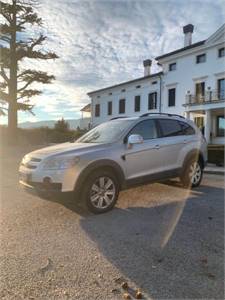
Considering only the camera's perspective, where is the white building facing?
facing the viewer and to the left of the viewer

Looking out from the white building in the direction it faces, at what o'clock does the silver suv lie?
The silver suv is roughly at 11 o'clock from the white building.

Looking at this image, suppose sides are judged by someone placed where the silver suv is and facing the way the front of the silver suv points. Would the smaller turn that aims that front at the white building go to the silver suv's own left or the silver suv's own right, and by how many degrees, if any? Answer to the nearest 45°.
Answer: approximately 135° to the silver suv's own right

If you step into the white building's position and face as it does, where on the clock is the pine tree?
The pine tree is roughly at 1 o'clock from the white building.

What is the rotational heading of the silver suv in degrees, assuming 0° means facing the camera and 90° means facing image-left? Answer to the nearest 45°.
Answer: approximately 45°

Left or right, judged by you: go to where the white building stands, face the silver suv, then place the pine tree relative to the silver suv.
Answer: right

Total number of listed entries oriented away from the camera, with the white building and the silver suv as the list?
0

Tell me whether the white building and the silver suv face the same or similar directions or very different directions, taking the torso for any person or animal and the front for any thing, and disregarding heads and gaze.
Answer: same or similar directions

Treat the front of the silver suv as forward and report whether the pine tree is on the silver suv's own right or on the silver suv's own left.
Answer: on the silver suv's own right

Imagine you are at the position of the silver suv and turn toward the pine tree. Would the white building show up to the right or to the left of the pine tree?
right
